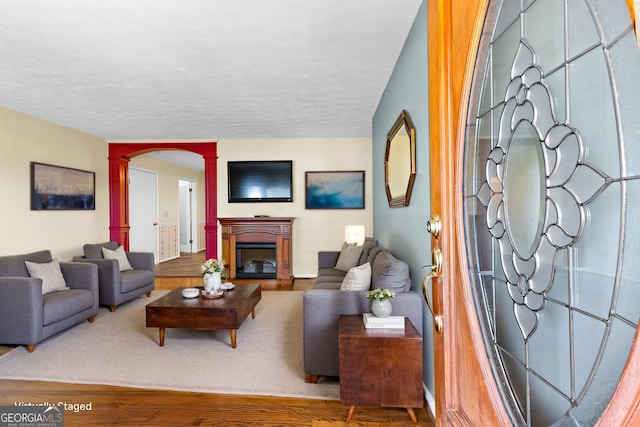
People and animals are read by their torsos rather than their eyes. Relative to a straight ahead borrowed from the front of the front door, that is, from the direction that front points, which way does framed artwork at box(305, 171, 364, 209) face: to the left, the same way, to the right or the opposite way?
to the left

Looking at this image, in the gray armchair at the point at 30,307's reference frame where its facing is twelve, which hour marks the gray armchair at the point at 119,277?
the gray armchair at the point at 119,277 is roughly at 9 o'clock from the gray armchair at the point at 30,307.

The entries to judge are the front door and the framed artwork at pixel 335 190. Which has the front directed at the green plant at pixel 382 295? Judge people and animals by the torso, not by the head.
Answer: the framed artwork

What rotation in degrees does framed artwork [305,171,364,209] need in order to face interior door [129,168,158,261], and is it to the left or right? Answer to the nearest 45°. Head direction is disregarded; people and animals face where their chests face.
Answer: approximately 90° to its right

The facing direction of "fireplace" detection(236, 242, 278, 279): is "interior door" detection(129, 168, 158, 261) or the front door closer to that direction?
the front door

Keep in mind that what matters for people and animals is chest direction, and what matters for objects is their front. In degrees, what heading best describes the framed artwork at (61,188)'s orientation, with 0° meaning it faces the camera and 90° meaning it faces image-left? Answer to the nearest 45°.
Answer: approximately 315°

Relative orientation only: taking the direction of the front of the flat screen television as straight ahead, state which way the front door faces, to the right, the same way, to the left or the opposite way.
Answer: to the right

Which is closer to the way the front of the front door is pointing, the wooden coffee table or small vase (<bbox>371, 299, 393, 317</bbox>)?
the wooden coffee table

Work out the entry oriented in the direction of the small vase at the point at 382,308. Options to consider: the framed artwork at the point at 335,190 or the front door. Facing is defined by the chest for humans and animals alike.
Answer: the framed artwork

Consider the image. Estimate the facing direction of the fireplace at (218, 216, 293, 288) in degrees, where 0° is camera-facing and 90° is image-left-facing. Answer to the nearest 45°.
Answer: approximately 0°

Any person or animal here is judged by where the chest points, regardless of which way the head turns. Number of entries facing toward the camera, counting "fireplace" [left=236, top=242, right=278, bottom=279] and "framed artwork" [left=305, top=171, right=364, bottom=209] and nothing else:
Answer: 2

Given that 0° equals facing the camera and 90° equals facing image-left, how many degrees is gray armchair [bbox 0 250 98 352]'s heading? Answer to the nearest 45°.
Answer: approximately 315°

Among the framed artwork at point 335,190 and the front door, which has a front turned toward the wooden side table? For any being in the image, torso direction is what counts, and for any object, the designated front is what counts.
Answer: the framed artwork
